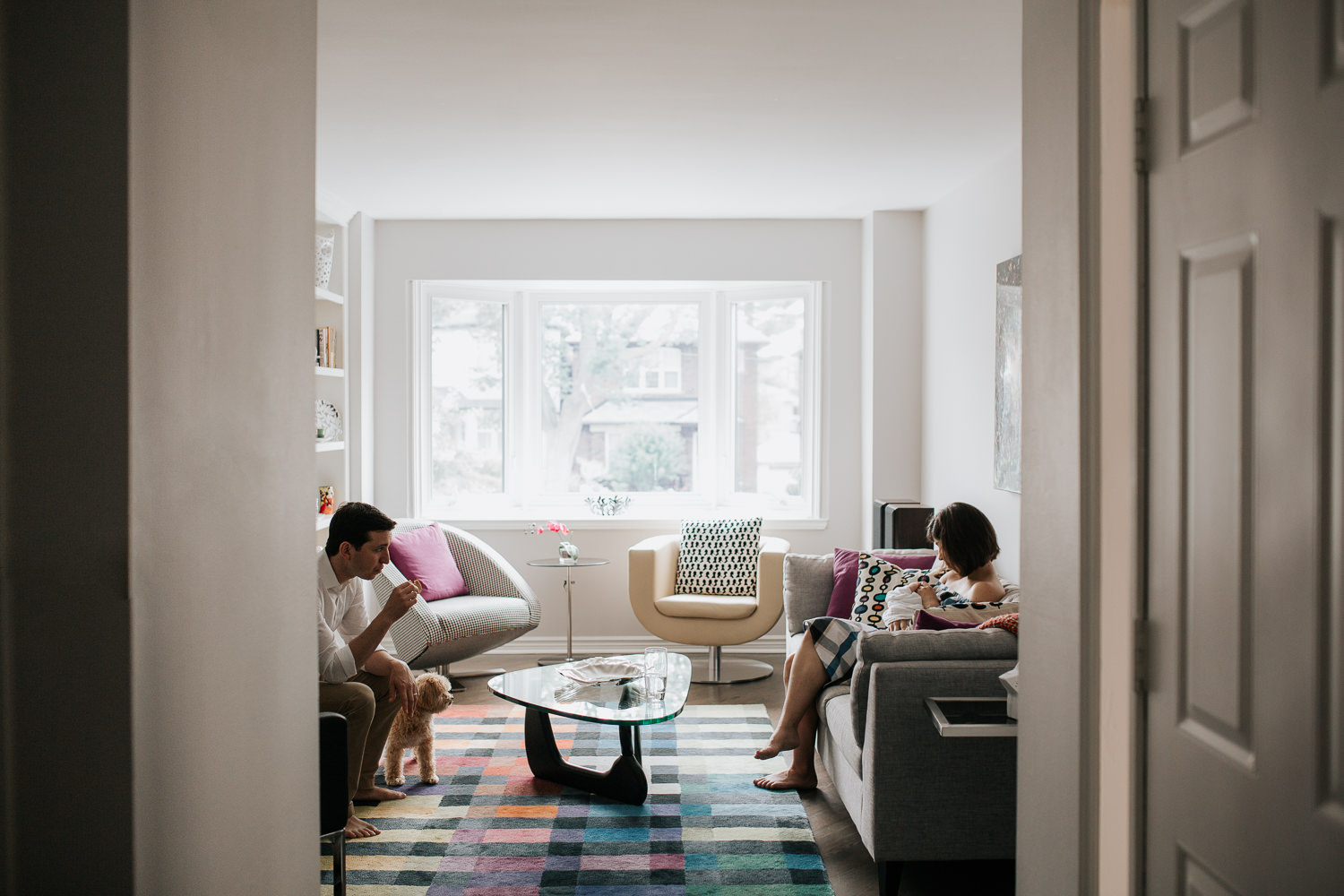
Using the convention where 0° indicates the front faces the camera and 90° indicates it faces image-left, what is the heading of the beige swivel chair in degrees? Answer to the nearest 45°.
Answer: approximately 0°

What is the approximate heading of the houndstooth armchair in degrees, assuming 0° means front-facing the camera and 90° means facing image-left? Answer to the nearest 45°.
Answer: approximately 315°

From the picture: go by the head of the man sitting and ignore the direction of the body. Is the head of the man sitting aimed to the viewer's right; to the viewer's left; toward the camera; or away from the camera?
to the viewer's right

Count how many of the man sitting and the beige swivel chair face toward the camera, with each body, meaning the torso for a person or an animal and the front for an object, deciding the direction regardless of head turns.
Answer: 1

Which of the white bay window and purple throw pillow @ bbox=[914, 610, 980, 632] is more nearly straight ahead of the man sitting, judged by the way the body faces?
the purple throw pillow

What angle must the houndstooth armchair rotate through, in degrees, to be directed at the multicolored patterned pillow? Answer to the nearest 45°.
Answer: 0° — it already faces it

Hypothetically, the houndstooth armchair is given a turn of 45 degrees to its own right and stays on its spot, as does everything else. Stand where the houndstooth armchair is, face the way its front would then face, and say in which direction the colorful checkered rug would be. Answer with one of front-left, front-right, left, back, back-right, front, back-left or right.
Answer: front

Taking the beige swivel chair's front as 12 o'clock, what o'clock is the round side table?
The round side table is roughly at 4 o'clock from the beige swivel chair.

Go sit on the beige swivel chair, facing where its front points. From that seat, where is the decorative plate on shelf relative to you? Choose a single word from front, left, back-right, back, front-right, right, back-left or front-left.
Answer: right

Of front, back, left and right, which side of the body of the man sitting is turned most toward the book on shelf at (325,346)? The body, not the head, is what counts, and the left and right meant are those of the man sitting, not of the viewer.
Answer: left

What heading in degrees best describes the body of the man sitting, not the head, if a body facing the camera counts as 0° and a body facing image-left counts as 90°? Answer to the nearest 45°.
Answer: approximately 270°

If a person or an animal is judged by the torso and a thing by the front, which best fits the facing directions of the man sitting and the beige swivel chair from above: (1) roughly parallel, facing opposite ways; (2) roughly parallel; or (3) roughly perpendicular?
roughly perpendicular

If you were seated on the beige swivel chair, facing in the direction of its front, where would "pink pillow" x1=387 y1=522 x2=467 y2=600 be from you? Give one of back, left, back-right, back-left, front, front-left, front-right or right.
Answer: right
